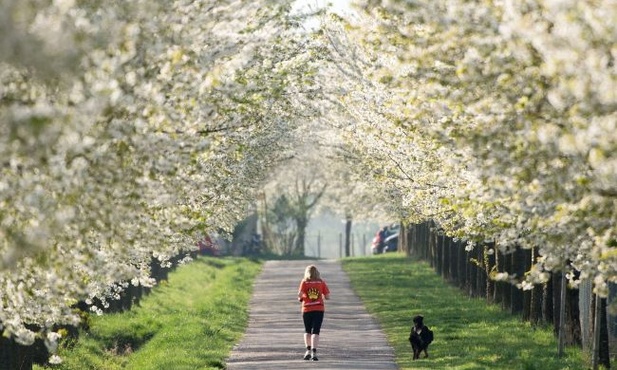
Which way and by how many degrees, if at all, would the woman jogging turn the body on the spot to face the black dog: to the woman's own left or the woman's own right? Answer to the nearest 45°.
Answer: approximately 90° to the woman's own right

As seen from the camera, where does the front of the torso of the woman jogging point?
away from the camera
